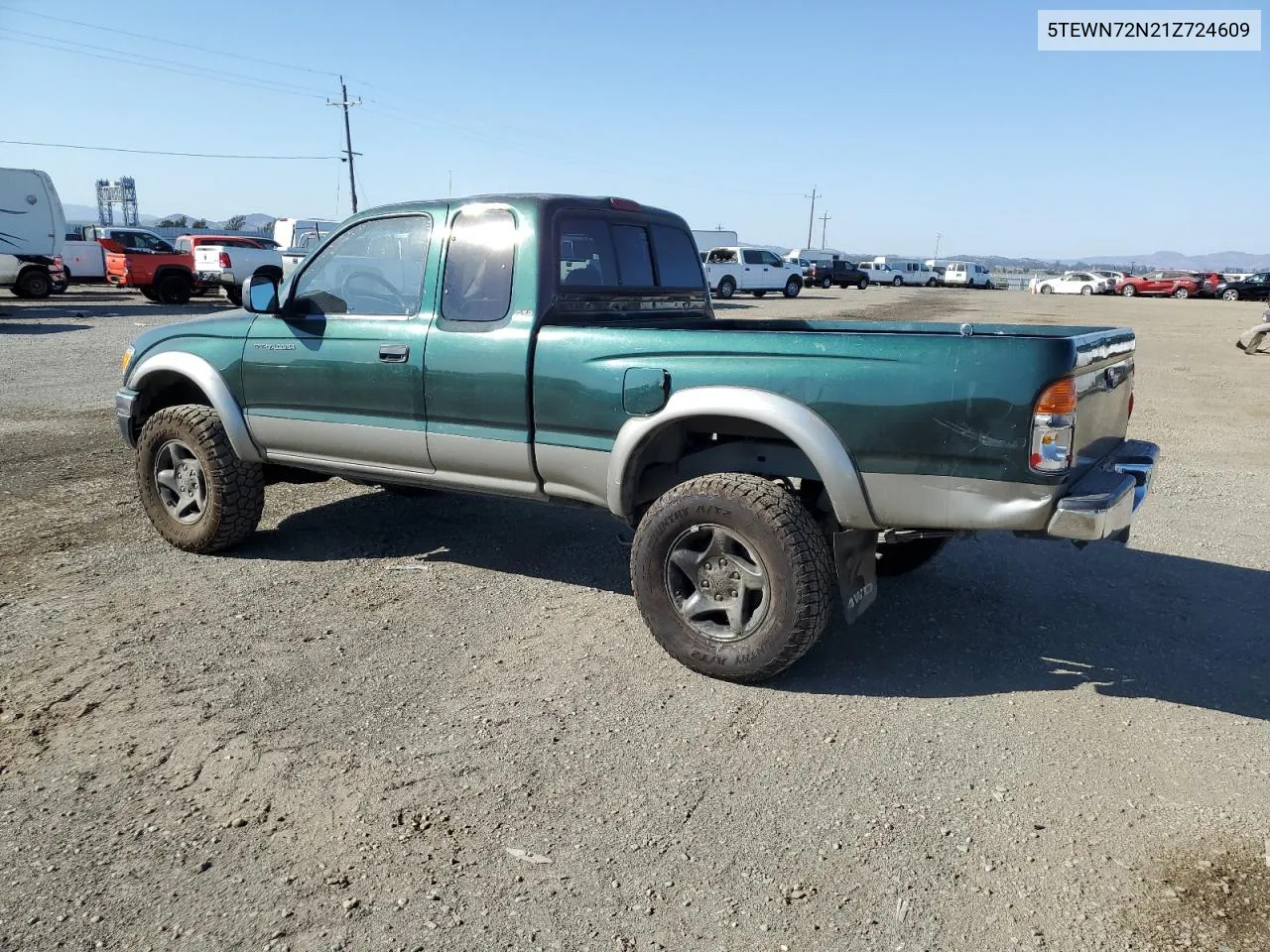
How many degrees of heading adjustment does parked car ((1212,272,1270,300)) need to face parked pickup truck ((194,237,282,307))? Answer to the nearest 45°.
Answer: approximately 45° to its left

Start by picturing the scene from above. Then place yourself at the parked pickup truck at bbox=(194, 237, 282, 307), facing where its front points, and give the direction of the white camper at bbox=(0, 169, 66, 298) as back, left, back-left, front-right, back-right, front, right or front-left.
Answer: back-left

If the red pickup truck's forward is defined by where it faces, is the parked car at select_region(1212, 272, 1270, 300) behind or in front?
in front

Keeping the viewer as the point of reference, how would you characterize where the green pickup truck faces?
facing away from the viewer and to the left of the viewer

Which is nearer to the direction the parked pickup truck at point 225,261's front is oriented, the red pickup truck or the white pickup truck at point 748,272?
the white pickup truck

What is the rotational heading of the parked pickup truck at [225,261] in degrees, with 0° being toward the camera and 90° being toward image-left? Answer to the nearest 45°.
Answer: approximately 225°

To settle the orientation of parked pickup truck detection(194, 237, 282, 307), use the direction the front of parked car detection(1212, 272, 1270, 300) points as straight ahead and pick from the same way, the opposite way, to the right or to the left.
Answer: to the right

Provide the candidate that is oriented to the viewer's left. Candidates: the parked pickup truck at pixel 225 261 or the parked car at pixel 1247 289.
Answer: the parked car at pixel 1247 289

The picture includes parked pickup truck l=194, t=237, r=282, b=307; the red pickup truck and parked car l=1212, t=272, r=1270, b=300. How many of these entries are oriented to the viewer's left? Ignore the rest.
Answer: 1

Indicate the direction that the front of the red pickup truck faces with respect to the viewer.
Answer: facing away from the viewer and to the right of the viewer

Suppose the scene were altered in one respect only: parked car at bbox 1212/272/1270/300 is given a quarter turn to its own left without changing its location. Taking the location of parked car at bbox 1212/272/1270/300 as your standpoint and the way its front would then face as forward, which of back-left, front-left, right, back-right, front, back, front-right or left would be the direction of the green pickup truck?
front

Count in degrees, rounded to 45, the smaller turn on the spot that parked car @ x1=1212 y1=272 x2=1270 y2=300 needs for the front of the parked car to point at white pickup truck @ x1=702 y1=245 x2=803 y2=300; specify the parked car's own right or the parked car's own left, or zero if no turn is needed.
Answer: approximately 45° to the parked car's own left

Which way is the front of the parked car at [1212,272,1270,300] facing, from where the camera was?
facing to the left of the viewer

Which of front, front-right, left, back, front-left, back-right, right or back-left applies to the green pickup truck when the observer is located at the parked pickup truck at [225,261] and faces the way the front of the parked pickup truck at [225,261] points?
back-right
